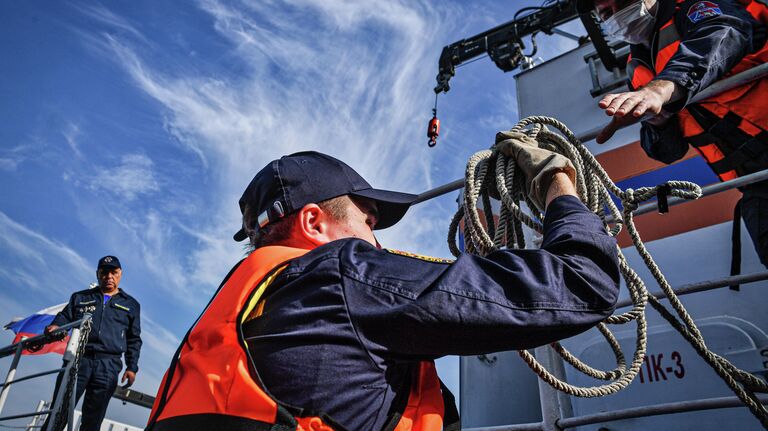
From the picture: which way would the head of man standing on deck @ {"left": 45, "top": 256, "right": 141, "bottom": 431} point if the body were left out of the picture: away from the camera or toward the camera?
toward the camera

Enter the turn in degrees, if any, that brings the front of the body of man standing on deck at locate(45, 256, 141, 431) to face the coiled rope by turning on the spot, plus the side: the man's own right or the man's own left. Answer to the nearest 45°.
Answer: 0° — they already face it

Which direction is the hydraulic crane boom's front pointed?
to the viewer's left

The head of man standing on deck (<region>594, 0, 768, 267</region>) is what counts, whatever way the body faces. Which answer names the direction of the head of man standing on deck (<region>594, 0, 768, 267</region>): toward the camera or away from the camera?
toward the camera

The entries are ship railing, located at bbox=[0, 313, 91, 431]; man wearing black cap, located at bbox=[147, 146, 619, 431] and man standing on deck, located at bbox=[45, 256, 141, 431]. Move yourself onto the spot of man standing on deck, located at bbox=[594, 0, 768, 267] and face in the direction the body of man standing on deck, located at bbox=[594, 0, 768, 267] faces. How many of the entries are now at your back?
0

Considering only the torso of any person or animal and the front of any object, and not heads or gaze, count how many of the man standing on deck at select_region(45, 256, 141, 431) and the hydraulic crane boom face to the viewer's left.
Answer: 1

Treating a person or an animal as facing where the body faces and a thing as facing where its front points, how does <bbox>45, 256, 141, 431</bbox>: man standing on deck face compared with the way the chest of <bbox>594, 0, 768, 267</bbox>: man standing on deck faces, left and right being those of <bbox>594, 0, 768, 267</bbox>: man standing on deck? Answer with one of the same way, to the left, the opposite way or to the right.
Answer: to the left

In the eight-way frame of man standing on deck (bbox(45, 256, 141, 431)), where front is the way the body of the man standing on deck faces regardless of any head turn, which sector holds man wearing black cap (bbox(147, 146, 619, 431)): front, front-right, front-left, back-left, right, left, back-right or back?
front

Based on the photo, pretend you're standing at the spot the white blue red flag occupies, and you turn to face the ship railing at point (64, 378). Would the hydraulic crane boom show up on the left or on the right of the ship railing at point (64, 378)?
left

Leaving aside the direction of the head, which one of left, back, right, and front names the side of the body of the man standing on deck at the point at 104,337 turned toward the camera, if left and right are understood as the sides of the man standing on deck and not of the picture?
front

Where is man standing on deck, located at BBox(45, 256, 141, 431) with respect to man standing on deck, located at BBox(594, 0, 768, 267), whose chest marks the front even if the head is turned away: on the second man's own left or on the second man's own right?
on the second man's own right

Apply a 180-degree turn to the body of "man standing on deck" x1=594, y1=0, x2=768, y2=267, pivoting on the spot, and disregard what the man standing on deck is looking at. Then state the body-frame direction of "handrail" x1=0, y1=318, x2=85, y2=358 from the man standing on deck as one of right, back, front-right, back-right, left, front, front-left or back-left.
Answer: back-left

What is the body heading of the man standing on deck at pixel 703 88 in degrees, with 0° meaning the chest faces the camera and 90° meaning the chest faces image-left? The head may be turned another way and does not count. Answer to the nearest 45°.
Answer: approximately 45°

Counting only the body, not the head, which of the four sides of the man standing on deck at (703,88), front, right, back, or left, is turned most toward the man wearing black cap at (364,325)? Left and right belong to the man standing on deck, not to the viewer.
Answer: front
